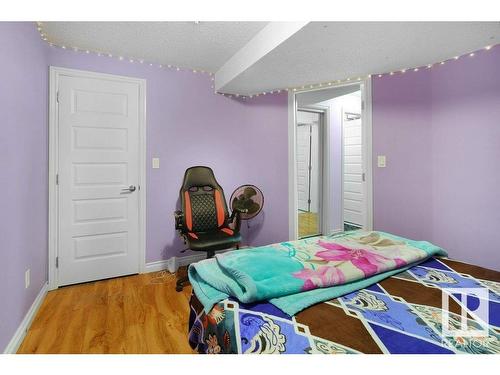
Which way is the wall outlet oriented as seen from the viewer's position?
to the viewer's right

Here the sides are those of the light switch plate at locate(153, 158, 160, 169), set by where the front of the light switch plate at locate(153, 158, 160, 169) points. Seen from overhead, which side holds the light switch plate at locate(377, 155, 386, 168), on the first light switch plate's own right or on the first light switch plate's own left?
on the first light switch plate's own left

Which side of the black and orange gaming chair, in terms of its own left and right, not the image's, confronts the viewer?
front

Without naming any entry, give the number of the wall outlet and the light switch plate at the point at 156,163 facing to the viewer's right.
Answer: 1

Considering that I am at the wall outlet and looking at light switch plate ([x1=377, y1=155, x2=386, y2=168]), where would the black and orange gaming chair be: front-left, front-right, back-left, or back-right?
front-left

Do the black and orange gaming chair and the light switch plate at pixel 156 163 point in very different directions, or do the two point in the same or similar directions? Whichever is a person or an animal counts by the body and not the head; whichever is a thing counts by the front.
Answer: same or similar directions

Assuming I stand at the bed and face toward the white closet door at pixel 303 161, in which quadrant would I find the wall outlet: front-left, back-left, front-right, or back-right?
front-left

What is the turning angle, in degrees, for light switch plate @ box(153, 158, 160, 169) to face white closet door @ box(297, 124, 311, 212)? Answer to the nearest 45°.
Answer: approximately 135° to its left

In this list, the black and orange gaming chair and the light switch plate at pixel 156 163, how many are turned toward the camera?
2

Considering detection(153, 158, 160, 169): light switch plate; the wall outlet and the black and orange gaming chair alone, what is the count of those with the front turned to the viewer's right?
1

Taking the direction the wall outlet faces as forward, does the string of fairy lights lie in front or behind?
in front

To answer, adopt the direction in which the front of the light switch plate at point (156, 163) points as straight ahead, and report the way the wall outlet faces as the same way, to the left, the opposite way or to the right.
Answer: to the left

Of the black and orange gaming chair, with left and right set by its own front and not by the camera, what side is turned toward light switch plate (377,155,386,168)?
left
